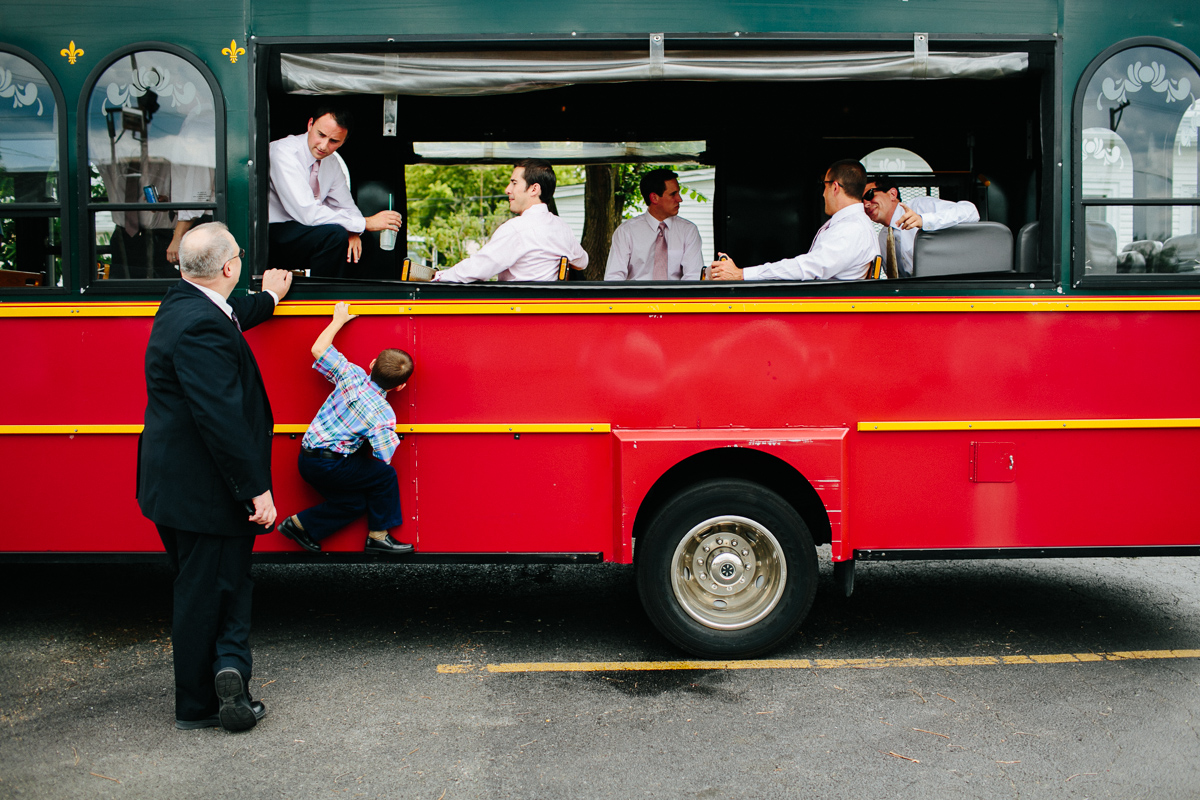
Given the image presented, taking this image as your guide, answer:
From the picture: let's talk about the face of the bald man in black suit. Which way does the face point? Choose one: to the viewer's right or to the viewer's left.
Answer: to the viewer's right

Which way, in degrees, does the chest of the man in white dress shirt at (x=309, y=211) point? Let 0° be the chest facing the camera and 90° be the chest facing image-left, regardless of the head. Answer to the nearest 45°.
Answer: approximately 315°

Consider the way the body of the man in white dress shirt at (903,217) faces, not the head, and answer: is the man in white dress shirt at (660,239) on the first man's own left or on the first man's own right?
on the first man's own right

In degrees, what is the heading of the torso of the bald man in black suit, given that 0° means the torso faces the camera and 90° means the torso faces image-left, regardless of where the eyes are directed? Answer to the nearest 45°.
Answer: approximately 225°

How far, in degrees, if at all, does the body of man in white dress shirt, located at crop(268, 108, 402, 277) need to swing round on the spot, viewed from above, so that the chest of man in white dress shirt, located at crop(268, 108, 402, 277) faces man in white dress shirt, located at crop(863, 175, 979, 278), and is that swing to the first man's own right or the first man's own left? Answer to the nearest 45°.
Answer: approximately 45° to the first man's own left

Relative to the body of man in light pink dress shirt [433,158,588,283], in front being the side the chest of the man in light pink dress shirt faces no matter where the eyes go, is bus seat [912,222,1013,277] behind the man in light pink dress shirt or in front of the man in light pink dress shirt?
behind

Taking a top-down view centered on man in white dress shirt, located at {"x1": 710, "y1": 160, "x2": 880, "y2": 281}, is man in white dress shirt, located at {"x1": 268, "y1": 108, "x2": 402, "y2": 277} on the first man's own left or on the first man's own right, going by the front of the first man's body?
on the first man's own left

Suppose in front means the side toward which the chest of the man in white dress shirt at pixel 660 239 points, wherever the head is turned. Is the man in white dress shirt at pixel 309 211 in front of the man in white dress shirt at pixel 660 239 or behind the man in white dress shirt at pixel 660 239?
in front

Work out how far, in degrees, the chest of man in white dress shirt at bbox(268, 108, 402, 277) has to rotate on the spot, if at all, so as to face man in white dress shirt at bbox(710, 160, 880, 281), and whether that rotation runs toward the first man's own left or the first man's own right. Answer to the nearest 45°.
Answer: approximately 45° to the first man's own left
